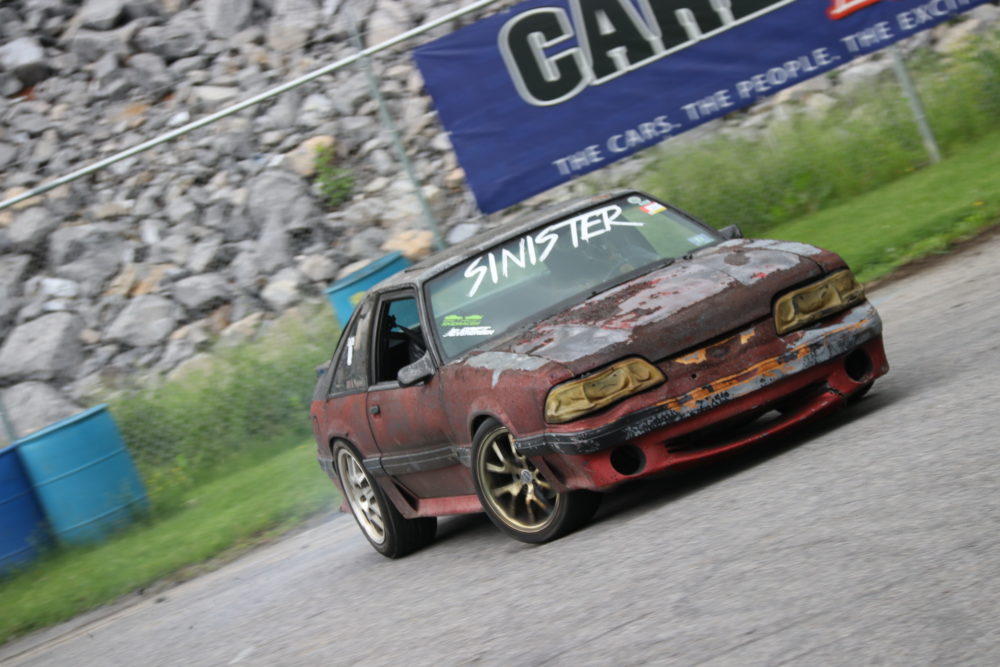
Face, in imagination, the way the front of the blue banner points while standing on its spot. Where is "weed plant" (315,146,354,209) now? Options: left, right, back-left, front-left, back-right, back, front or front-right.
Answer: back-right

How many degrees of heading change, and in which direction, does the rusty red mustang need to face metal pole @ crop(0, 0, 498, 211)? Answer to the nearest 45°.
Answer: approximately 135° to its left

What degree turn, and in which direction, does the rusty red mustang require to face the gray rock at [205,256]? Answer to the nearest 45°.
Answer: approximately 135° to its left

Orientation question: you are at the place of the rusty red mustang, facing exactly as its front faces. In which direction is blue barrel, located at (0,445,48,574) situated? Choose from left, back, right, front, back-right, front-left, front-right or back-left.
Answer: back

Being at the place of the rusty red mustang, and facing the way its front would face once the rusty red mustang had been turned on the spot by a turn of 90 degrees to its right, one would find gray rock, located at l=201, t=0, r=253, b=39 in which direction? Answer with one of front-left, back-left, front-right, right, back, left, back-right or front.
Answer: back-right

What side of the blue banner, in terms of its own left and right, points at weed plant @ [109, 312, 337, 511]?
right

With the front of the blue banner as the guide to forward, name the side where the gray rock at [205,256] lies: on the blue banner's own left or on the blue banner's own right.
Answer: on the blue banner's own right

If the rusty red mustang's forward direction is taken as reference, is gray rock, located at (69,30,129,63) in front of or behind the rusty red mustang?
behind

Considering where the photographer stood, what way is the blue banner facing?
facing the viewer

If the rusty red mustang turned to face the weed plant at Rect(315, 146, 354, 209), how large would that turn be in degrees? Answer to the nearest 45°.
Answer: approximately 135° to its left

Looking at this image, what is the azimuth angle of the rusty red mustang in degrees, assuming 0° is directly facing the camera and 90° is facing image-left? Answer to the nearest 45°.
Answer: approximately 315°

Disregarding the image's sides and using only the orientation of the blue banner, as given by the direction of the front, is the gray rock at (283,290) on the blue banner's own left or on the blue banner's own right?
on the blue banner's own right

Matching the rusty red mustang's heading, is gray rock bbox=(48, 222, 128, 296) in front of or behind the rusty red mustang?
behind

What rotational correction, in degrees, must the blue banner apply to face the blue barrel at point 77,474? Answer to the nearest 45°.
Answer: approximately 45° to its right

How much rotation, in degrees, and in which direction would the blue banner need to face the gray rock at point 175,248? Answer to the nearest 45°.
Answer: approximately 135° to its right

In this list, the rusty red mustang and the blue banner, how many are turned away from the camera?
0

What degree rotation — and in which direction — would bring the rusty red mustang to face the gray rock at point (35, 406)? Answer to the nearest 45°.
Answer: approximately 180°

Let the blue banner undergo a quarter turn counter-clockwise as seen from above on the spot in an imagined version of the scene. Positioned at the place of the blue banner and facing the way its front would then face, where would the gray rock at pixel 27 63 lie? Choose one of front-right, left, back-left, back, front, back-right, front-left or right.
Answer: back-left
